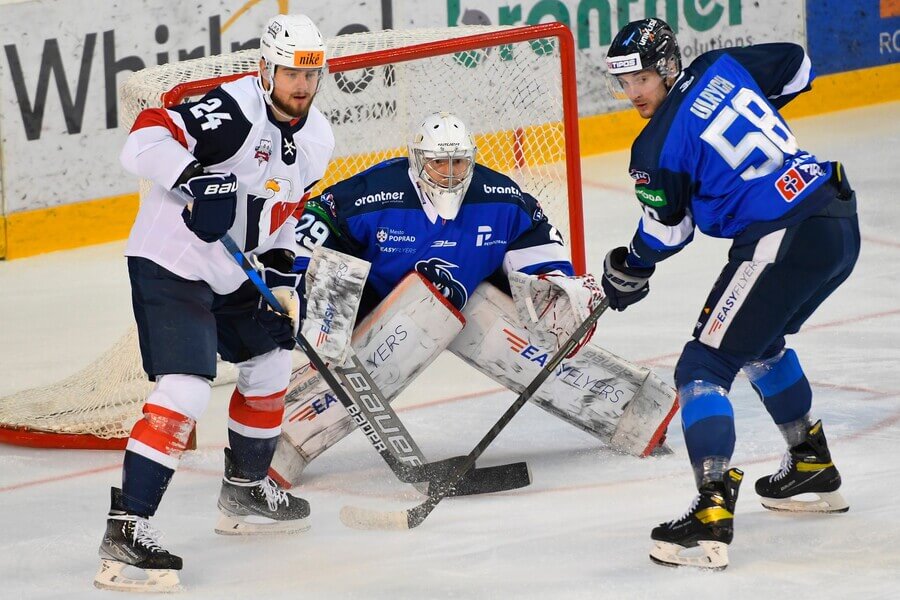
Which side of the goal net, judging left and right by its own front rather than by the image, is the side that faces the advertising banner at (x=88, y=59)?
back

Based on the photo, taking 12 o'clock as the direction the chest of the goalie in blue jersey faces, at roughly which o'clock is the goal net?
The goal net is roughly at 6 o'clock from the goalie in blue jersey.

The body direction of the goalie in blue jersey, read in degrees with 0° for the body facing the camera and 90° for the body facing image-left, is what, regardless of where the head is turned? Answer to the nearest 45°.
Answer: approximately 0°

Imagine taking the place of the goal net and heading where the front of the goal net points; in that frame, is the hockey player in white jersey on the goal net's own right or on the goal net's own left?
on the goal net's own right

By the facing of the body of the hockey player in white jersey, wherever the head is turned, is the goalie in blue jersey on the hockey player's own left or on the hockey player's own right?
on the hockey player's own left

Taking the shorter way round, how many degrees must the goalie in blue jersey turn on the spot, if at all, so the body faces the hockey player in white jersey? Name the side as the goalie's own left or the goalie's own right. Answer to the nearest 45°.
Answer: approximately 45° to the goalie's own right

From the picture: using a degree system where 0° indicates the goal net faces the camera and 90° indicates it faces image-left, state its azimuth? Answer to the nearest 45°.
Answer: approximately 315°

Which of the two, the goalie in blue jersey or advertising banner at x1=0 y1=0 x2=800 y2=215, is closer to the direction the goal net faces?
the goalie in blue jersey

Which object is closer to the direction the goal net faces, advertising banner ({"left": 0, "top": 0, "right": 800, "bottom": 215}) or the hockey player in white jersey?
the hockey player in white jersey

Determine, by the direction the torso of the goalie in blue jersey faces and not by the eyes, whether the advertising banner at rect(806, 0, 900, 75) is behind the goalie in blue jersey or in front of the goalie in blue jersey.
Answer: behind
